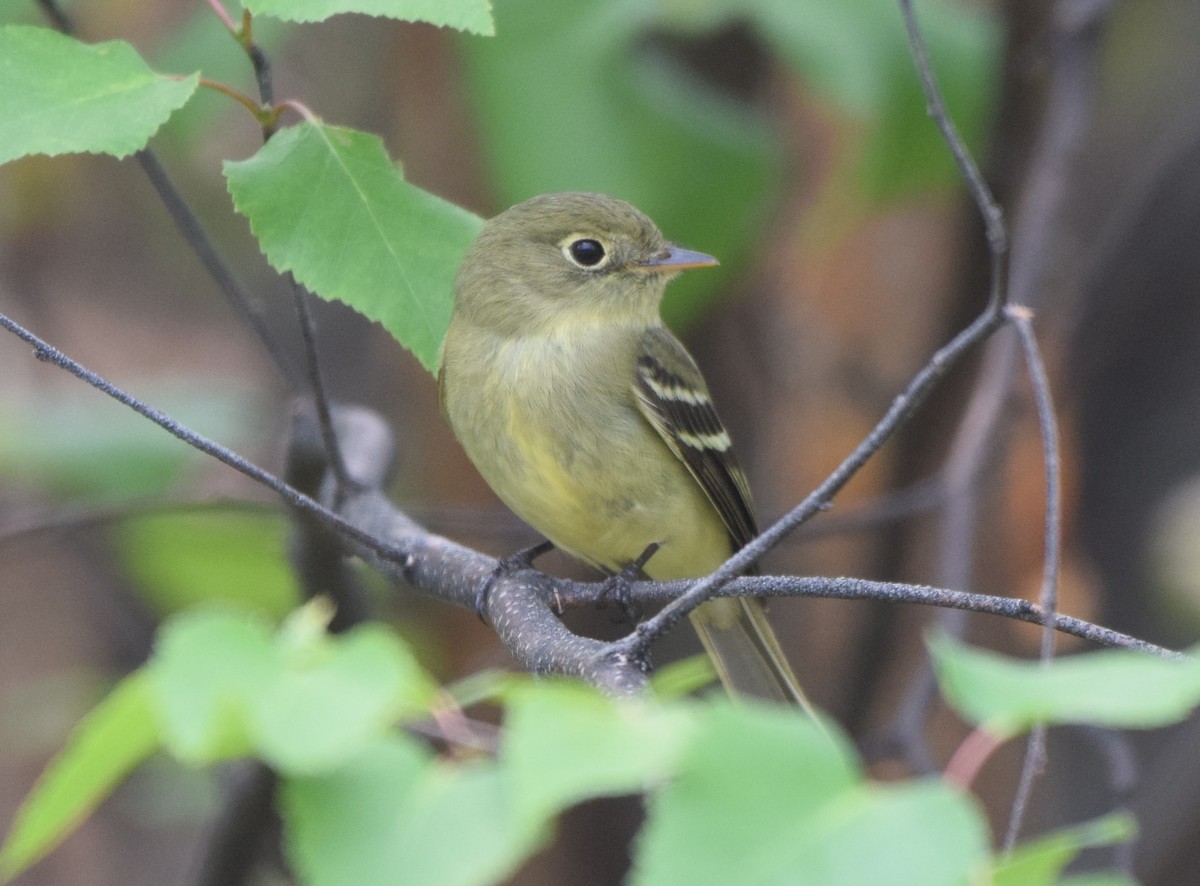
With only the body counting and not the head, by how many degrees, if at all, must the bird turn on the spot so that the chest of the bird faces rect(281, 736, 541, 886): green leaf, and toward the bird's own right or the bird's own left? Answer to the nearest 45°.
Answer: approximately 45° to the bird's own left

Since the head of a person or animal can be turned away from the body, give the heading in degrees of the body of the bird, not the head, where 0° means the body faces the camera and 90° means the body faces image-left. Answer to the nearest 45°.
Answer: approximately 45°

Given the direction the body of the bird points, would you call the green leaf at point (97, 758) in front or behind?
in front

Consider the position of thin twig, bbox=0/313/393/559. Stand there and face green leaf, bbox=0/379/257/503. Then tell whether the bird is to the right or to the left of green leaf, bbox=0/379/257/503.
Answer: right

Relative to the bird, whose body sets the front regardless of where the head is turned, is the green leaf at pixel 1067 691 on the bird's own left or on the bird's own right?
on the bird's own left

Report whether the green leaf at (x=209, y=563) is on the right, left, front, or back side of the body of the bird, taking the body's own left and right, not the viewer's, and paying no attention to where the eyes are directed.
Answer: right

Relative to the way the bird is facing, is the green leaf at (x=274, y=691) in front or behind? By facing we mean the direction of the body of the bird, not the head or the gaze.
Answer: in front

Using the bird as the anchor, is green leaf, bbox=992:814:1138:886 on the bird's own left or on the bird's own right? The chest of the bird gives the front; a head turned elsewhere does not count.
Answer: on the bird's own left

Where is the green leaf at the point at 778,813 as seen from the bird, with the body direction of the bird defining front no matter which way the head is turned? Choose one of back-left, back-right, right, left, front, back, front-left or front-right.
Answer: front-left
